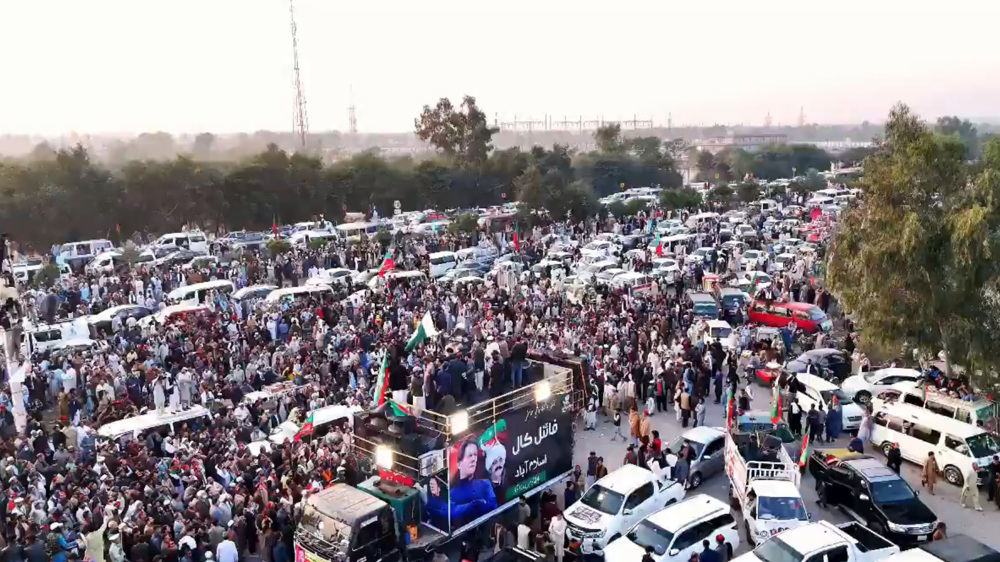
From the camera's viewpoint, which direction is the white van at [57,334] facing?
to the viewer's left

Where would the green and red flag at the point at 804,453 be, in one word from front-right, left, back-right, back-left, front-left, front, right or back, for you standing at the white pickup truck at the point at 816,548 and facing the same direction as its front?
back-right

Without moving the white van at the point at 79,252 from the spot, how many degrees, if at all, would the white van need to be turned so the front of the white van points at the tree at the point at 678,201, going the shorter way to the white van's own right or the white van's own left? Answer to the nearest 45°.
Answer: approximately 135° to the white van's own left

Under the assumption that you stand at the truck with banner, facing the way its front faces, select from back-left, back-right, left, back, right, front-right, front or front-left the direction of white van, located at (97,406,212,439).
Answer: right

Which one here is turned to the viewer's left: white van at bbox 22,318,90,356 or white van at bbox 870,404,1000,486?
white van at bbox 22,318,90,356

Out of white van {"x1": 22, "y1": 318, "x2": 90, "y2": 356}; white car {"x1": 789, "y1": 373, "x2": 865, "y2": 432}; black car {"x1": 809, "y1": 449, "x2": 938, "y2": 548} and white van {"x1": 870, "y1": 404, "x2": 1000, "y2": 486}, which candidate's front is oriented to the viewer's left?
white van {"x1": 22, "y1": 318, "x2": 90, "y2": 356}

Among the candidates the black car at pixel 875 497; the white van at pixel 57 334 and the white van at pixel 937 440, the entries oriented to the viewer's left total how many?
1
